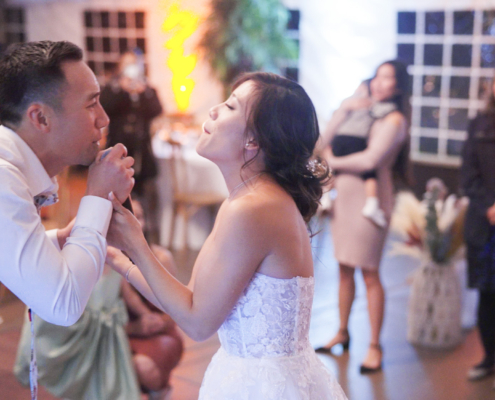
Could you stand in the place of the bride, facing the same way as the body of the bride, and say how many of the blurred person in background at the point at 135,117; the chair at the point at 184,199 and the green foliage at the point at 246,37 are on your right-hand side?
3

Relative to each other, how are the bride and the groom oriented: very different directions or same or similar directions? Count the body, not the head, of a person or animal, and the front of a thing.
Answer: very different directions

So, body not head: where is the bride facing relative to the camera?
to the viewer's left

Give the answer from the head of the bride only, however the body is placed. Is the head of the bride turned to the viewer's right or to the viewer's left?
to the viewer's left

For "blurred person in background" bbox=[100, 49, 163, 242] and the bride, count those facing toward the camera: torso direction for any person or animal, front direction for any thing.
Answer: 1

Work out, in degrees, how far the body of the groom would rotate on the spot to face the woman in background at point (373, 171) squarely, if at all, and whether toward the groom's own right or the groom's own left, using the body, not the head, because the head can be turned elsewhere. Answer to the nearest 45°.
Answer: approximately 45° to the groom's own left

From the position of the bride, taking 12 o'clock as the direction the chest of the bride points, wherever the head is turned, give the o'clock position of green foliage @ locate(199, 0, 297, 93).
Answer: The green foliage is roughly at 3 o'clock from the bride.

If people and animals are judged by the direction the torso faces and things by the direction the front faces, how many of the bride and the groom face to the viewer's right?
1

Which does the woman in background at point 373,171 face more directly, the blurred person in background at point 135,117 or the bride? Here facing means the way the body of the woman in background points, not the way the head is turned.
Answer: the bride

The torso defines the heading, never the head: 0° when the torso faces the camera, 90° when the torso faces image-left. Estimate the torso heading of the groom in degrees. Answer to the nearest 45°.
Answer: approximately 270°

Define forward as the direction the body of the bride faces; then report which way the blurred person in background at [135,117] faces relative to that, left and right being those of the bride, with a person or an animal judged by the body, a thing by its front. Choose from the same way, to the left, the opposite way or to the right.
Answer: to the left

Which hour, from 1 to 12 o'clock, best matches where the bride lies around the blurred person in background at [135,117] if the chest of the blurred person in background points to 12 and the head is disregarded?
The bride is roughly at 12 o'clock from the blurred person in background.
